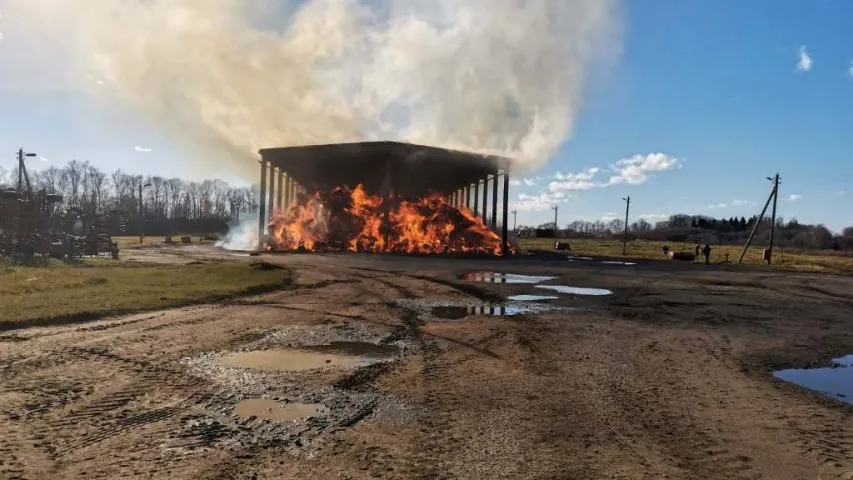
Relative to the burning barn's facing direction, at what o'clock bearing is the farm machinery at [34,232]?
The farm machinery is roughly at 2 o'clock from the burning barn.

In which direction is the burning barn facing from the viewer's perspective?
toward the camera
